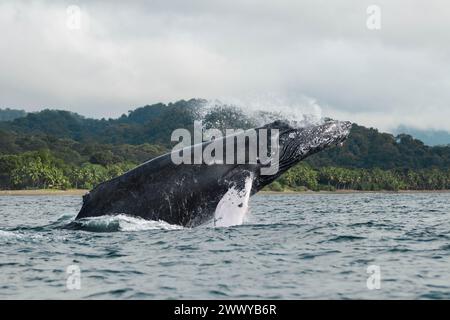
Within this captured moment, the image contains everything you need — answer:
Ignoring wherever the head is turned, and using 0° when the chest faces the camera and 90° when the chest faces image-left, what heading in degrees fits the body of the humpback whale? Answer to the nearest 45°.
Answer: approximately 270°
